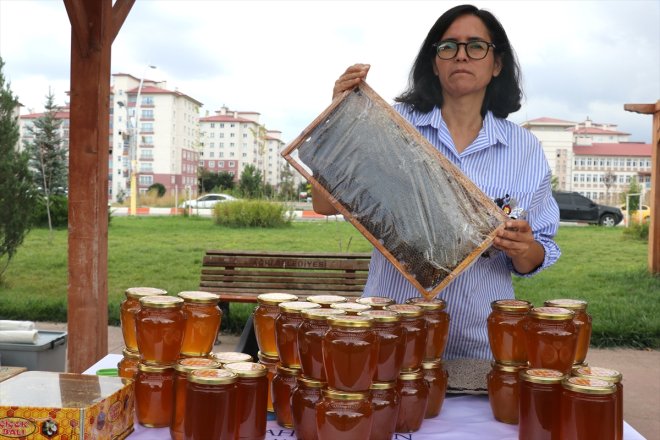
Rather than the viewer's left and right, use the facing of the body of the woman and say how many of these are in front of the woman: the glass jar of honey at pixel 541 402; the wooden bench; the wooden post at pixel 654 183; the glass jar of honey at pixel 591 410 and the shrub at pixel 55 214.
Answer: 2

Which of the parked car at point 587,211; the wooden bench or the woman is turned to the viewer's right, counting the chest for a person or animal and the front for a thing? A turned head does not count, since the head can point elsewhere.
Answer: the parked car

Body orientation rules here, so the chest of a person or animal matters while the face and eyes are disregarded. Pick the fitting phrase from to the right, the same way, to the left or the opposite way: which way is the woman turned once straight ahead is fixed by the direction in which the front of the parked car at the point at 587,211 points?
to the right

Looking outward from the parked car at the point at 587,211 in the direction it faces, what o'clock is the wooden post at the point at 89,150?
The wooden post is roughly at 3 o'clock from the parked car.

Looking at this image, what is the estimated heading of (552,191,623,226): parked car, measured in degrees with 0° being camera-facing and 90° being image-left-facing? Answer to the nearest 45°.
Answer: approximately 270°

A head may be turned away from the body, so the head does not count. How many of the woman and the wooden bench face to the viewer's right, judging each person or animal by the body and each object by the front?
0

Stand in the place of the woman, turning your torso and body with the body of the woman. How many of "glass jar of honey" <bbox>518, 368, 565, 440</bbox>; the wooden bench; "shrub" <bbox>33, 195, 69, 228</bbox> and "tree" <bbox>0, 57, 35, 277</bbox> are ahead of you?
1

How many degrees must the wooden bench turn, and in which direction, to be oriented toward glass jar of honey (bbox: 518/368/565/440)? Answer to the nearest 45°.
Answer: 0° — it already faces it

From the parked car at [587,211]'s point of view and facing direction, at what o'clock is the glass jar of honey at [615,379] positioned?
The glass jar of honey is roughly at 3 o'clock from the parked car.

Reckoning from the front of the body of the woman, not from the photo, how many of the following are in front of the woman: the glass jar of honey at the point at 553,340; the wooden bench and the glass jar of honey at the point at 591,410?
2

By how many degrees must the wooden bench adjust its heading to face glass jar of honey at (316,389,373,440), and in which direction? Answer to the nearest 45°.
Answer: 0° — it already faces it

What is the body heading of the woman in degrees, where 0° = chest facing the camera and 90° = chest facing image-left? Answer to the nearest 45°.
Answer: approximately 0°
